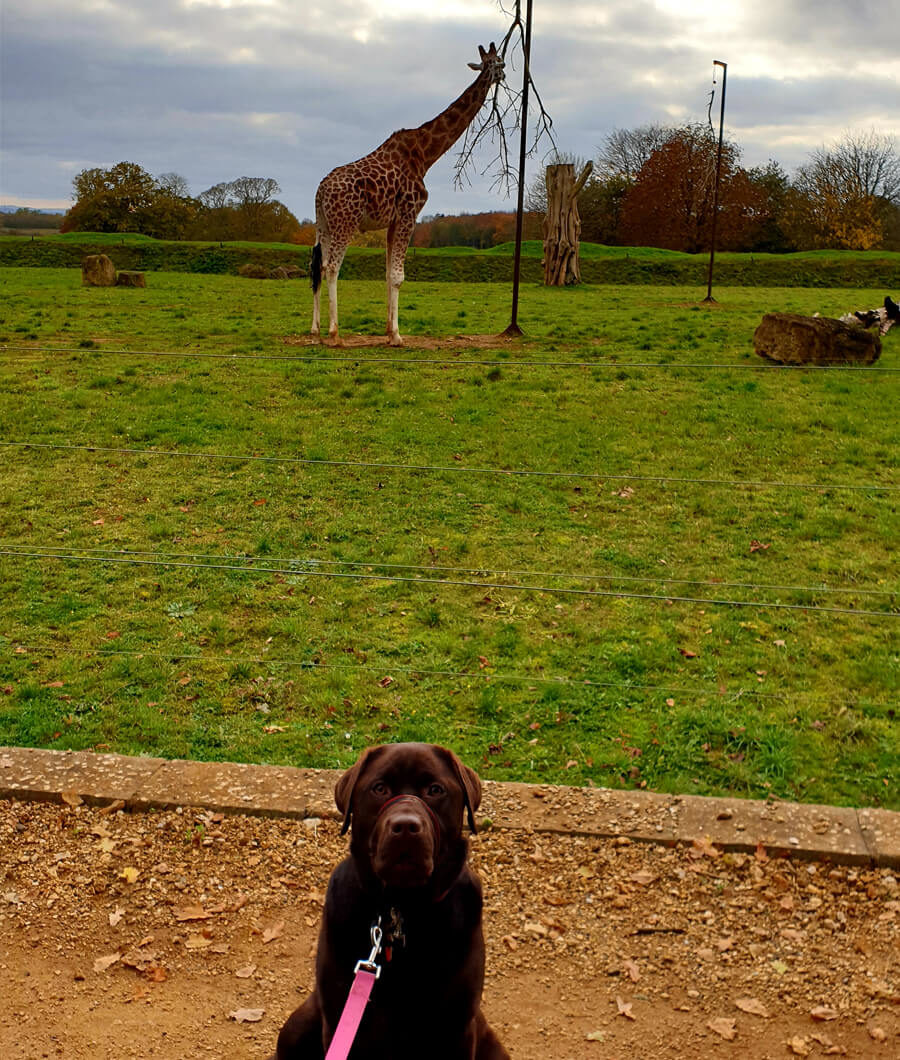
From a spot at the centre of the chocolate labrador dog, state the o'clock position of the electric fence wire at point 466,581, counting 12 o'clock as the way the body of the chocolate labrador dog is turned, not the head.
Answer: The electric fence wire is roughly at 6 o'clock from the chocolate labrador dog.

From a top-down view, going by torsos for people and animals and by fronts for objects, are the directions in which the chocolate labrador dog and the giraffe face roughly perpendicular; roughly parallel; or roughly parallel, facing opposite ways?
roughly perpendicular

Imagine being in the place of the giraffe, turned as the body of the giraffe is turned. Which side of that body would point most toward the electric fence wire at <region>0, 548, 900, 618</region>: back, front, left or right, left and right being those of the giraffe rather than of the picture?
right

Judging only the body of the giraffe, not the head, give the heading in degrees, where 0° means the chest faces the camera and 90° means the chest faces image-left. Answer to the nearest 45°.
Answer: approximately 270°

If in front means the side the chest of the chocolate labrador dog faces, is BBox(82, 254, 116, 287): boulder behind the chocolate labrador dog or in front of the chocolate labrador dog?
behind

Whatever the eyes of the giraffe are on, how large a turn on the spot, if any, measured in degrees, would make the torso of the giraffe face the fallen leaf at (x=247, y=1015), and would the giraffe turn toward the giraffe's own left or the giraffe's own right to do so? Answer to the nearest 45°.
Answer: approximately 90° to the giraffe's own right

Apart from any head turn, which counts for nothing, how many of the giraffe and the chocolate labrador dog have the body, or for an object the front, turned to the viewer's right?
1

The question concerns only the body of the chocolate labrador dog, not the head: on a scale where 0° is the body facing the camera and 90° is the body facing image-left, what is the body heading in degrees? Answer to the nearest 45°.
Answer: approximately 0°

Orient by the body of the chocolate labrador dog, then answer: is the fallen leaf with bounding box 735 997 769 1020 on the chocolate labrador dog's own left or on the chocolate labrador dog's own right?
on the chocolate labrador dog's own left

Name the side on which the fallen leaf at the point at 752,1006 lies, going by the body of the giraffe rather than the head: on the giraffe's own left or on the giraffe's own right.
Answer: on the giraffe's own right

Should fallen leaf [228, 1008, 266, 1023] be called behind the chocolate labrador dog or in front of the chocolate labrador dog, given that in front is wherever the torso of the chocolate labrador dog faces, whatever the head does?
behind

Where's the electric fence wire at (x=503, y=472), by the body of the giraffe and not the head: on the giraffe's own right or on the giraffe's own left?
on the giraffe's own right

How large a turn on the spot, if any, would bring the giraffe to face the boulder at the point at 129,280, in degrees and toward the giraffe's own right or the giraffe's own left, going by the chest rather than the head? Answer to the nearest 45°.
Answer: approximately 135° to the giraffe's own left
